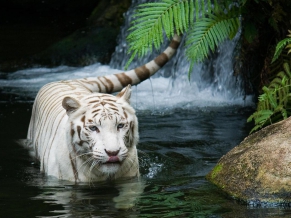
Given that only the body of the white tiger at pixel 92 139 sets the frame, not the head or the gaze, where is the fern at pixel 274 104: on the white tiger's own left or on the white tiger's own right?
on the white tiger's own left

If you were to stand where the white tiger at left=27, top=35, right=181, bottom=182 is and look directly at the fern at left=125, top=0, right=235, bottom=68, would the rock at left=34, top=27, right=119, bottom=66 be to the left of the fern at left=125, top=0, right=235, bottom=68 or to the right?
left

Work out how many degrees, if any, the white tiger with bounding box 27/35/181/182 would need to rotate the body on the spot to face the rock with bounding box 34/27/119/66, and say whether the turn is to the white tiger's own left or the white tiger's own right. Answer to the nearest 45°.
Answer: approximately 135° to the white tiger's own left

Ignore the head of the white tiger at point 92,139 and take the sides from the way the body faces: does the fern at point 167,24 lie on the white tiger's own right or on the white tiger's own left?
on the white tiger's own left
